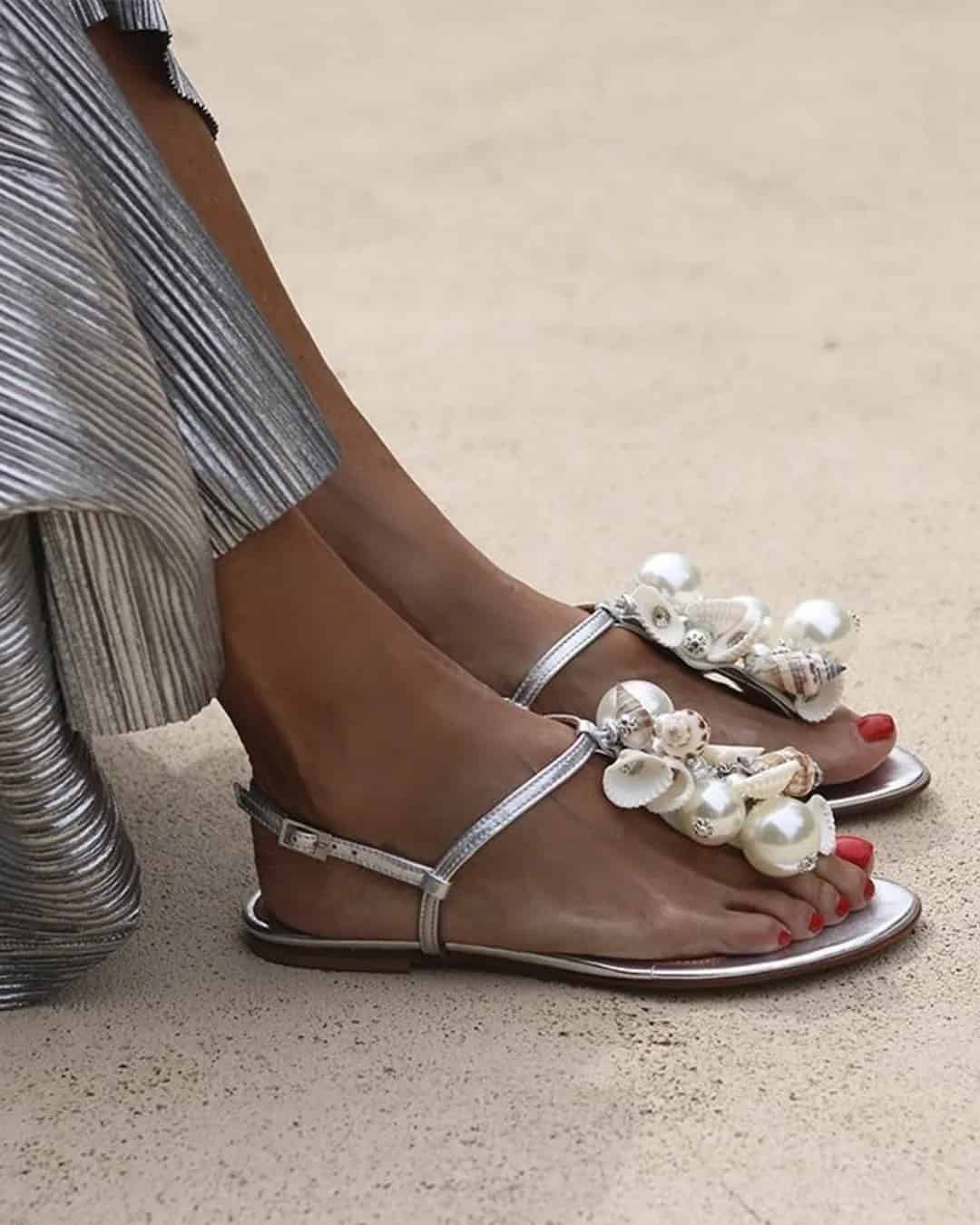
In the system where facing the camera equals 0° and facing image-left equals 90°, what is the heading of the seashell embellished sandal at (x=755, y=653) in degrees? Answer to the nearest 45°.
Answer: approximately 270°
